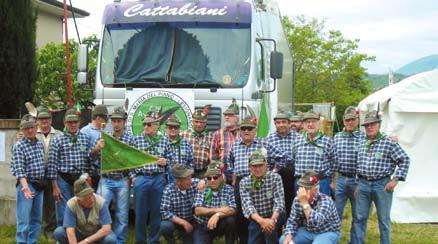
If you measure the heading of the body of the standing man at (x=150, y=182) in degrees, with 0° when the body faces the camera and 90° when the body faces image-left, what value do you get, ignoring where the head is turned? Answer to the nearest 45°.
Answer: approximately 0°

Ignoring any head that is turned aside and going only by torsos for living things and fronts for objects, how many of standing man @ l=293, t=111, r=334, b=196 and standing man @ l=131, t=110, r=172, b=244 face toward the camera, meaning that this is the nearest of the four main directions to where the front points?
2

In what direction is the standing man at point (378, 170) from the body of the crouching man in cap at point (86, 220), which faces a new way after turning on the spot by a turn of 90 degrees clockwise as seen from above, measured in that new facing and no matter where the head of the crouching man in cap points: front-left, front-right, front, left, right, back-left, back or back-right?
back

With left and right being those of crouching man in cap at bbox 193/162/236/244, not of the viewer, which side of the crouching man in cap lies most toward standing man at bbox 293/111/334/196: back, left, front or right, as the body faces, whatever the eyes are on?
left
